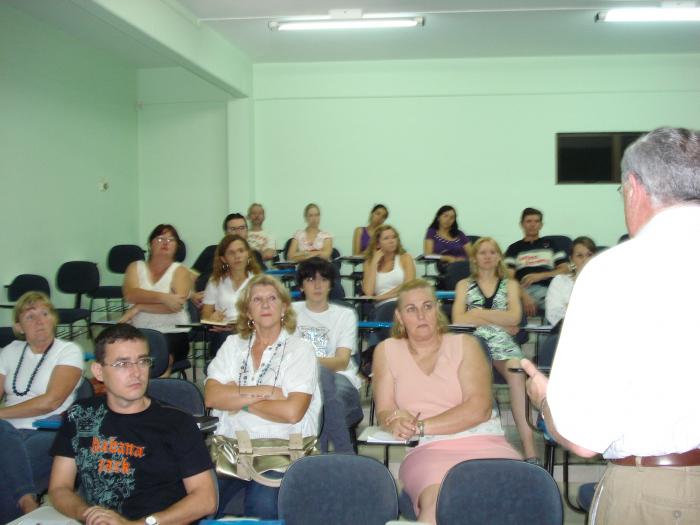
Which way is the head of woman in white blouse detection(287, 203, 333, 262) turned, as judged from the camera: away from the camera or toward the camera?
toward the camera

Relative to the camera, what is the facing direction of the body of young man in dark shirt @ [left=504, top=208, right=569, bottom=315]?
toward the camera

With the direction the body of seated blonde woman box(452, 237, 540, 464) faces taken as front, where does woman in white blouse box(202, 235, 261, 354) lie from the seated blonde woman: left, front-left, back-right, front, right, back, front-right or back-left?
right

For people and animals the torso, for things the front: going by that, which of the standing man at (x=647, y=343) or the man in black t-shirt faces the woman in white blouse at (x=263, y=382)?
the standing man

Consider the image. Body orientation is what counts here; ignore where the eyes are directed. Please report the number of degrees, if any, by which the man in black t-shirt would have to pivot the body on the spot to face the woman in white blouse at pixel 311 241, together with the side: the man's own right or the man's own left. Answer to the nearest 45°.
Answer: approximately 180°

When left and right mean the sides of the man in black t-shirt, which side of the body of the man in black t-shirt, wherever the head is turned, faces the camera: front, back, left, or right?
front

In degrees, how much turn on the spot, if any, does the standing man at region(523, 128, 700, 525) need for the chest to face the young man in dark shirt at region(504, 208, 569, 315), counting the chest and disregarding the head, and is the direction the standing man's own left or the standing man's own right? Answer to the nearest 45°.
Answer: approximately 45° to the standing man's own right

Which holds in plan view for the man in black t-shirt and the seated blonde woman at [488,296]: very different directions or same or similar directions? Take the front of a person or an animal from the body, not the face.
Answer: same or similar directions

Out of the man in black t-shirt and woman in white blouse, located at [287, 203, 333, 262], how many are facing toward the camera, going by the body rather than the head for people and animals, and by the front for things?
2

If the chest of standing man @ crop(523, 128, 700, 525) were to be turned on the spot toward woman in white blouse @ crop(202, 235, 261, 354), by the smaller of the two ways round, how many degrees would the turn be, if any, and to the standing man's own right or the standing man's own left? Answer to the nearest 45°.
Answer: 0° — they already face them

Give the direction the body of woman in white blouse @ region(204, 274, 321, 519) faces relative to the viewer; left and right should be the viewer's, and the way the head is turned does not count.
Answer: facing the viewer

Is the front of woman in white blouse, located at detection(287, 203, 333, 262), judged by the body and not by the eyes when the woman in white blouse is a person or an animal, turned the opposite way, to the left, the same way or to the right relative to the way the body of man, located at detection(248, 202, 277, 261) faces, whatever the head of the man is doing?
the same way

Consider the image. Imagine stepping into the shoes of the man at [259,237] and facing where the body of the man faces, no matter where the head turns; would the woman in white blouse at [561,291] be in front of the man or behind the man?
in front

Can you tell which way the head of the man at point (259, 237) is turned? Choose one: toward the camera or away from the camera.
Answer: toward the camera

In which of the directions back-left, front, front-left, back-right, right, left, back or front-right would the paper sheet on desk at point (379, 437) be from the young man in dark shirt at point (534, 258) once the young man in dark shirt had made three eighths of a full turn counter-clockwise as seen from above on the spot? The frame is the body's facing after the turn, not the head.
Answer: back-right

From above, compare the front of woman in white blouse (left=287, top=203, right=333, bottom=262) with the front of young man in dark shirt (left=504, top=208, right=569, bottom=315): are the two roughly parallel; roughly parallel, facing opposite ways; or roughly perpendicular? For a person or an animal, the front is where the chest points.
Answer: roughly parallel

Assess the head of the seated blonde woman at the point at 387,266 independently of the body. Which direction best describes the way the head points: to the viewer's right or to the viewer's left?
to the viewer's right

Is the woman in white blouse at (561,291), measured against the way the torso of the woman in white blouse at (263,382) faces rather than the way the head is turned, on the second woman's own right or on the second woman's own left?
on the second woman's own left

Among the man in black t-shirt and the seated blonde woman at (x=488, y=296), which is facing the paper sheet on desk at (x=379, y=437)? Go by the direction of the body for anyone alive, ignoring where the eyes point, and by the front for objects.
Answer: the seated blonde woman

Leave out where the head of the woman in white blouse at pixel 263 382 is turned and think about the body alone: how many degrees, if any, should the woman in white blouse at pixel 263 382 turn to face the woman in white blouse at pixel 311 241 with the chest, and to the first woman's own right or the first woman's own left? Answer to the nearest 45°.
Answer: approximately 180°
